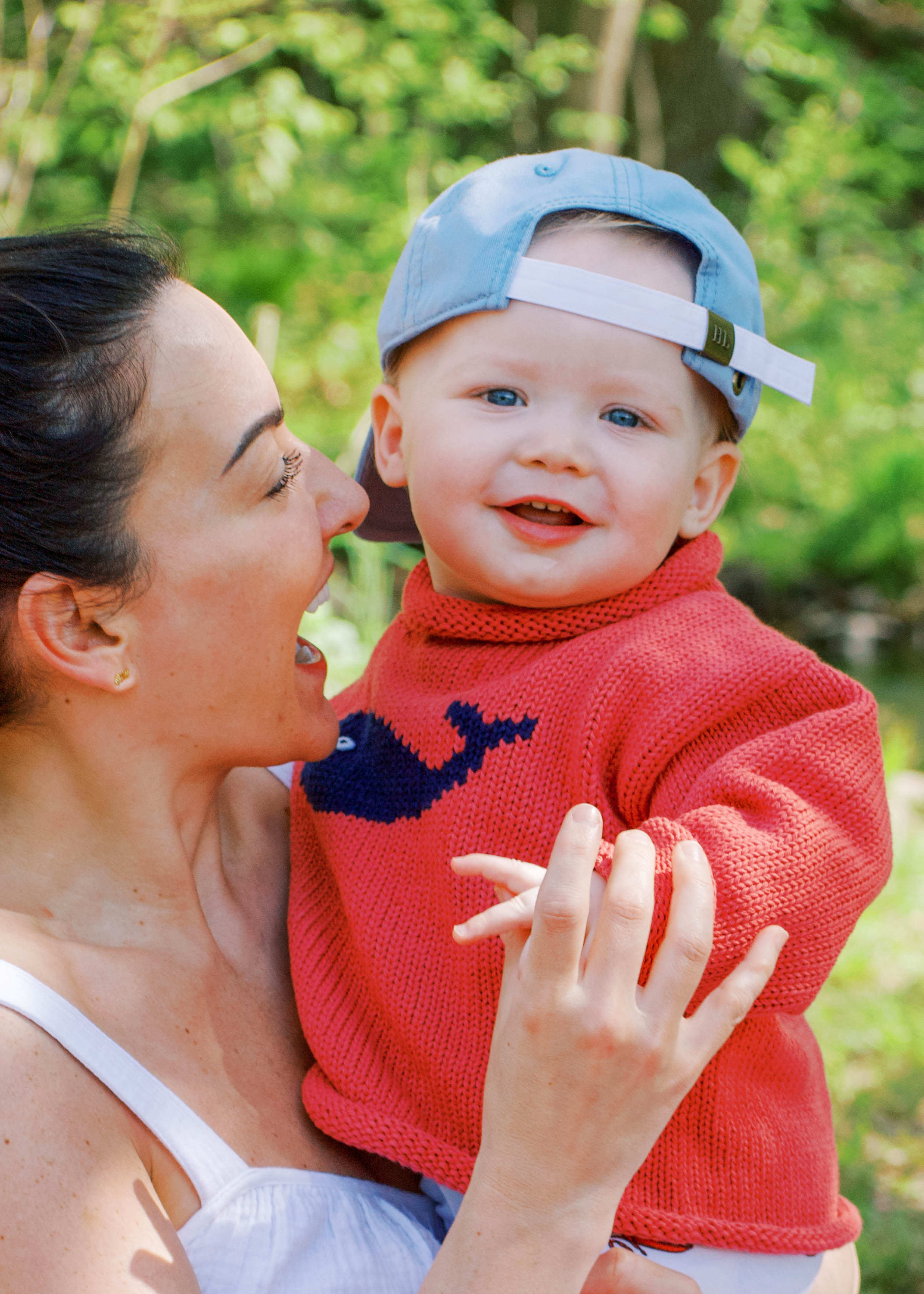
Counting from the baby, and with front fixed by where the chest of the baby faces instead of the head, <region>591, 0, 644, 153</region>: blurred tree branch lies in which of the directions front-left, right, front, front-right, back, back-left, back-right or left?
back-right

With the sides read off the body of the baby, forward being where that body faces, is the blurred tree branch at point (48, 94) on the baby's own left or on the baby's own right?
on the baby's own right

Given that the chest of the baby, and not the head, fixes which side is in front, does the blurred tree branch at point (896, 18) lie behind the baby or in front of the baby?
behind

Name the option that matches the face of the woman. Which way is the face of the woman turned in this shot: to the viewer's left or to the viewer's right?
to the viewer's right

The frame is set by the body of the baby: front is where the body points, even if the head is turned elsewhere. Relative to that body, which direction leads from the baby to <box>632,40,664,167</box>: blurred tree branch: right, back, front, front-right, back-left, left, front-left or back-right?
back-right

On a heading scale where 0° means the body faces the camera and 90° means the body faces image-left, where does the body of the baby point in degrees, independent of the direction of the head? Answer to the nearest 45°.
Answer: approximately 45°
